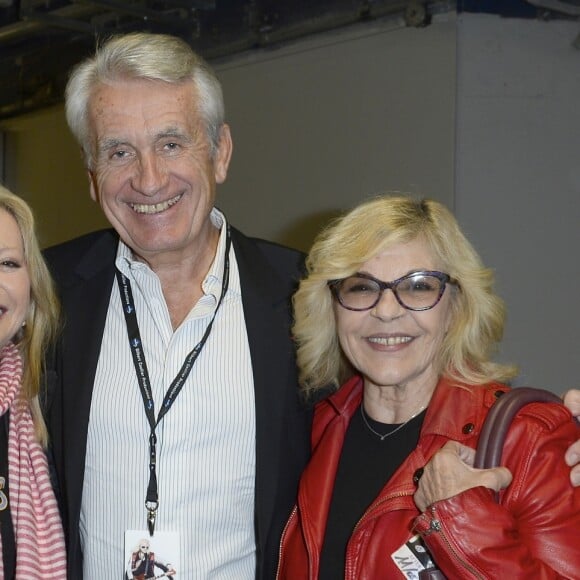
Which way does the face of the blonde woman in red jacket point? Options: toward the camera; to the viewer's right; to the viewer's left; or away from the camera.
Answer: toward the camera

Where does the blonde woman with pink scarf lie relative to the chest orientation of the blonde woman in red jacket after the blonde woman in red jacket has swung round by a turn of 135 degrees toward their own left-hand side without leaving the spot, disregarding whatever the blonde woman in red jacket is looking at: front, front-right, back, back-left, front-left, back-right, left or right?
back

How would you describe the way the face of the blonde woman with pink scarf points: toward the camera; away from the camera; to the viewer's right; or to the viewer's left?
toward the camera

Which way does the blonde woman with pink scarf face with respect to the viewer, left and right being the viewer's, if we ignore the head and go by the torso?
facing the viewer
